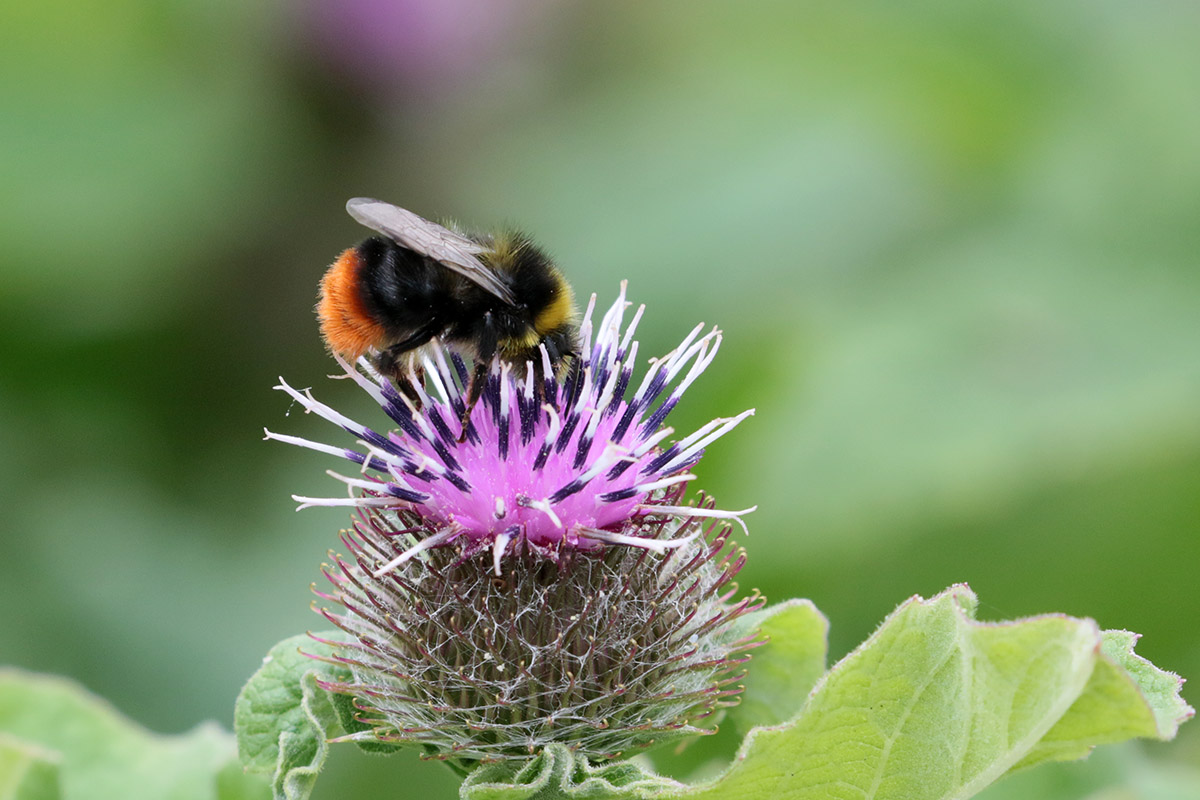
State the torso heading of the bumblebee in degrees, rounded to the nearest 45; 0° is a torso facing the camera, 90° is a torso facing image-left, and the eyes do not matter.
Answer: approximately 270°
